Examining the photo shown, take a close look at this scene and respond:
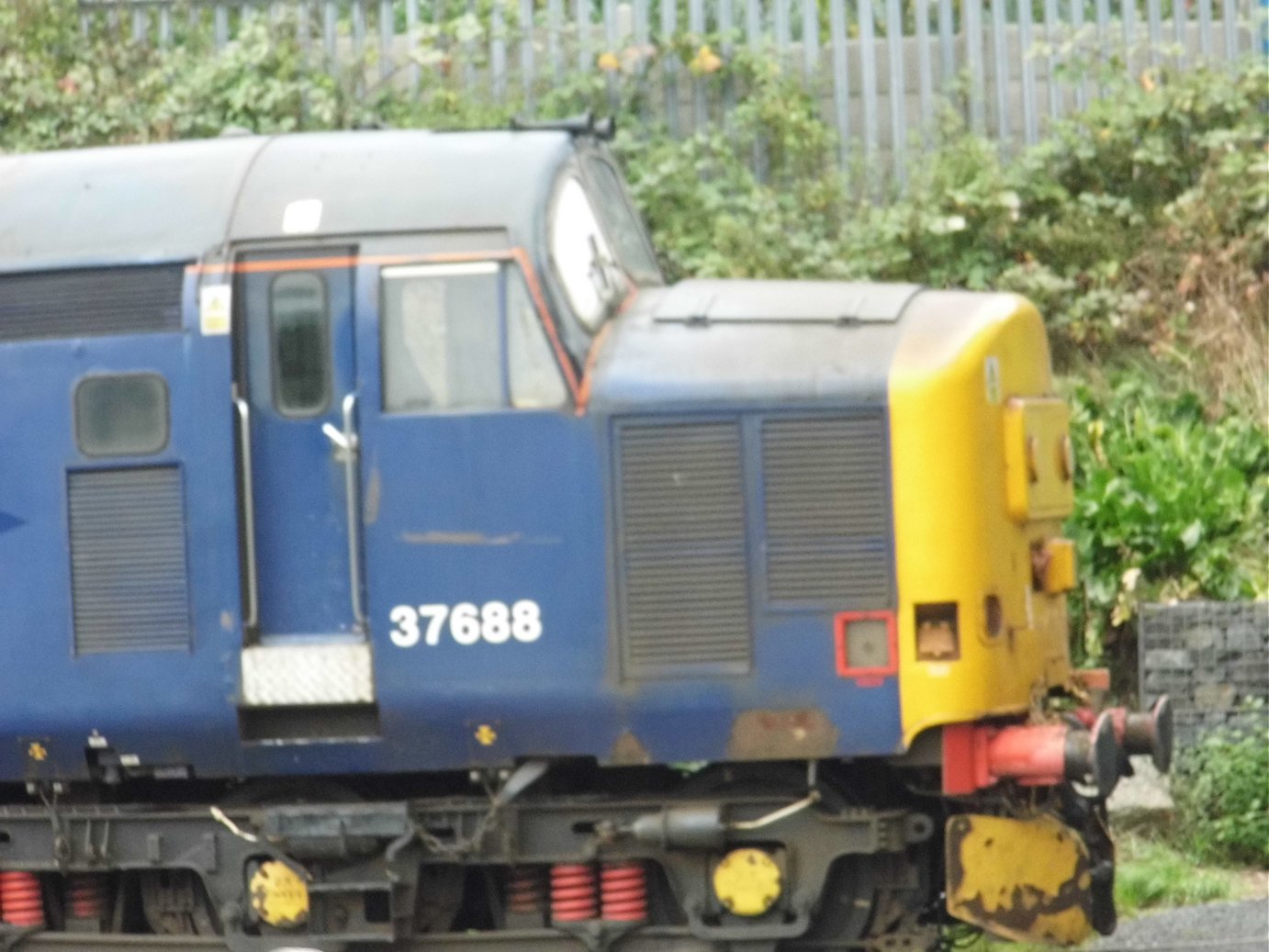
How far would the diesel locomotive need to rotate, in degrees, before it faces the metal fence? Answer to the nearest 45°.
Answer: approximately 90° to its left

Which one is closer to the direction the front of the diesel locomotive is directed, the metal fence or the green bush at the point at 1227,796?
the green bush

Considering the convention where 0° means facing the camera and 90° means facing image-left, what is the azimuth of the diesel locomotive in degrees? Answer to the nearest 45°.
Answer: approximately 270°

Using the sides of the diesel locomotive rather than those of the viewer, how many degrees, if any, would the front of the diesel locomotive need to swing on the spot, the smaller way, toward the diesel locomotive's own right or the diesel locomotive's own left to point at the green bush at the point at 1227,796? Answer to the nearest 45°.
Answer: approximately 45° to the diesel locomotive's own left
